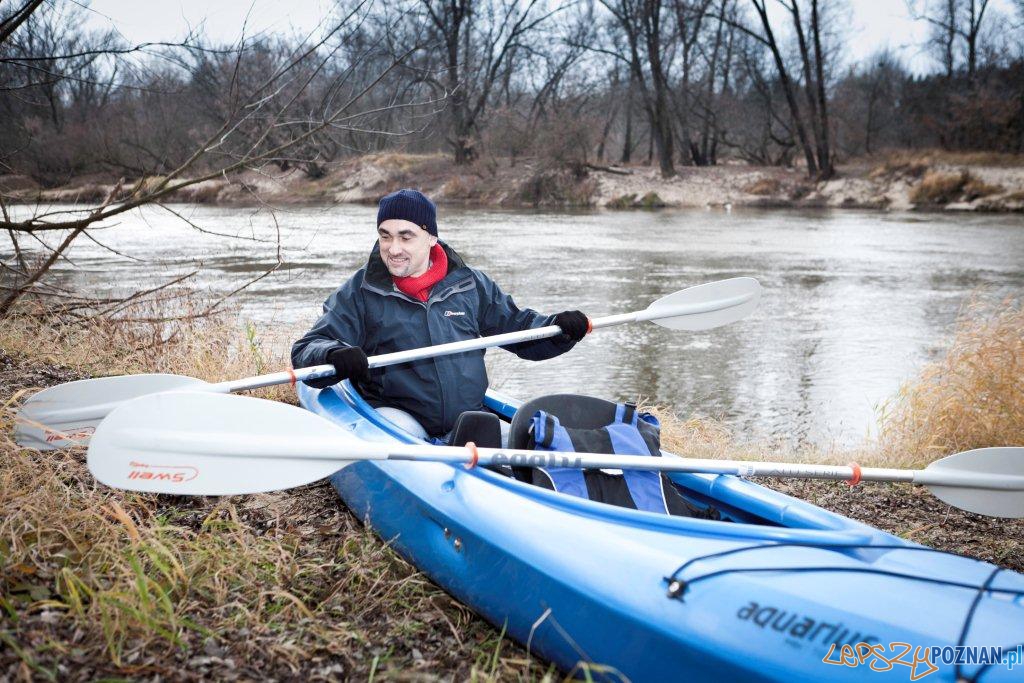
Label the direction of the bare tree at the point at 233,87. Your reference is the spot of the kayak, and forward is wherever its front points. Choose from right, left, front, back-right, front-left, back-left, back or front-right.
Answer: back

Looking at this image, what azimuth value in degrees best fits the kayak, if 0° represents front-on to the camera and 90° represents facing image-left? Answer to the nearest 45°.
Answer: approximately 315°

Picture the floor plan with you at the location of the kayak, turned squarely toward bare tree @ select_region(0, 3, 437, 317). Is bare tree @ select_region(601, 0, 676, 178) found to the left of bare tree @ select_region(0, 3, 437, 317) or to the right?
right

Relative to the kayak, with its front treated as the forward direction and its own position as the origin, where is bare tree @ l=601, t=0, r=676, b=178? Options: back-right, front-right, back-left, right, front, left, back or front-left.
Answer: back-left
